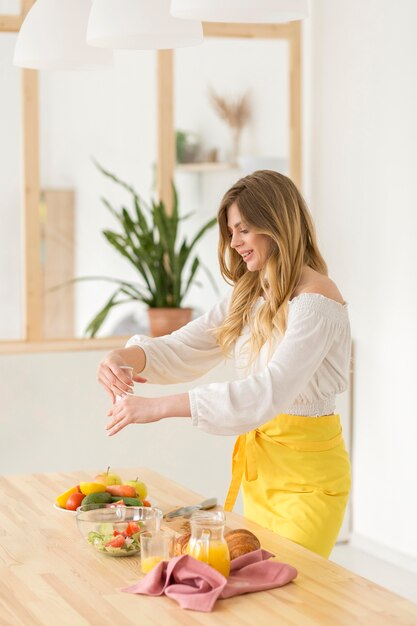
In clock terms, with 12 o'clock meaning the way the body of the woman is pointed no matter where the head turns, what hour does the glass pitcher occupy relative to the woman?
The glass pitcher is roughly at 11 o'clock from the woman.

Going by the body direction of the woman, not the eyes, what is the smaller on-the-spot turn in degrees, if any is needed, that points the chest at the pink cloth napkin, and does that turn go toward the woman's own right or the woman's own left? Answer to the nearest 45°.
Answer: approximately 45° to the woman's own left

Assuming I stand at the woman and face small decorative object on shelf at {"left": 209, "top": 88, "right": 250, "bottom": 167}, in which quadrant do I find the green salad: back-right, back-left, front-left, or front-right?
back-left

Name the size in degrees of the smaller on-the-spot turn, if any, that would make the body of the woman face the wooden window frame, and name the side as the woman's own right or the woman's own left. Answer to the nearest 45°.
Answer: approximately 90° to the woman's own right

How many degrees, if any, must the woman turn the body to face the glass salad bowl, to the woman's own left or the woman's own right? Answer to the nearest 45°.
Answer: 0° — they already face it

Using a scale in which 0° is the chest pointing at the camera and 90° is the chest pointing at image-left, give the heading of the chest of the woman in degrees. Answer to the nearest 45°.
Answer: approximately 45°
